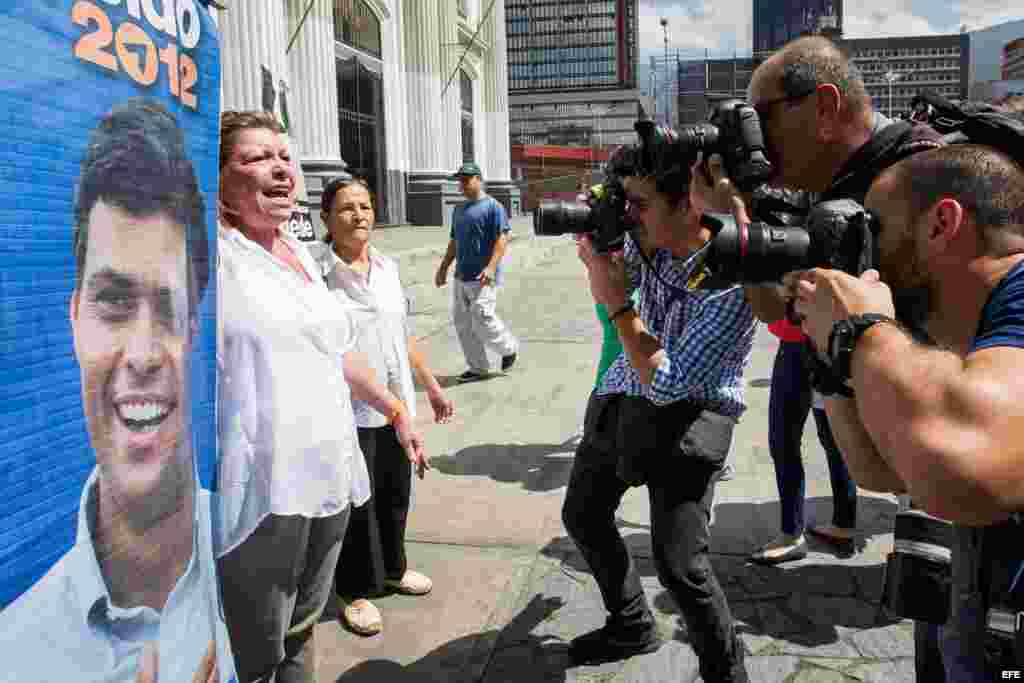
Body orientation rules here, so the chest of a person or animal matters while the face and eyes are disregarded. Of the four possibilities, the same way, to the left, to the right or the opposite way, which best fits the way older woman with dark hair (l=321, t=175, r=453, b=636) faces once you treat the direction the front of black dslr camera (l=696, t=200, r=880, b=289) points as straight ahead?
the opposite way

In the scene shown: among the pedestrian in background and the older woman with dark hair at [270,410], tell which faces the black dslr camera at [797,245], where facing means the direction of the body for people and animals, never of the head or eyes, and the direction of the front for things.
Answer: the older woman with dark hair

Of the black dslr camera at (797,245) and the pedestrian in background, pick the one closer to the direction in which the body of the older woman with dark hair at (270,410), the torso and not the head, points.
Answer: the black dslr camera

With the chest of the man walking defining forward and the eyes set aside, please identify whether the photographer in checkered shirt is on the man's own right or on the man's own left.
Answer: on the man's own left

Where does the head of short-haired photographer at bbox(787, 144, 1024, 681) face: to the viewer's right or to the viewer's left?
to the viewer's left

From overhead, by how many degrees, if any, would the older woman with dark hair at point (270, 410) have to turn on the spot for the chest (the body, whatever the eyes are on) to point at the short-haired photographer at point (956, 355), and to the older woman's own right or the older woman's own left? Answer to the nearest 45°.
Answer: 0° — they already face them

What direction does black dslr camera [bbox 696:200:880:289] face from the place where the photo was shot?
facing to the left of the viewer

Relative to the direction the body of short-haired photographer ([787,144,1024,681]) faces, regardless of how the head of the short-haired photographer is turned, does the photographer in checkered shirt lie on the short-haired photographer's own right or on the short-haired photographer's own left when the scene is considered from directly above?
on the short-haired photographer's own right
